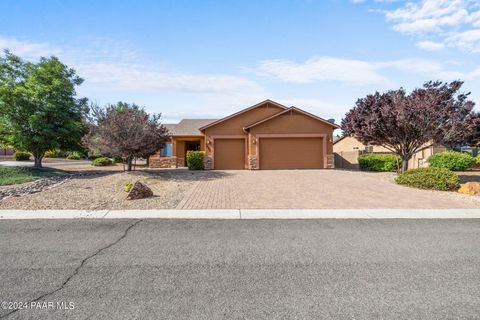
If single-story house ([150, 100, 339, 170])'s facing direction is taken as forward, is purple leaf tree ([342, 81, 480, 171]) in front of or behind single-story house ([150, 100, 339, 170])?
in front

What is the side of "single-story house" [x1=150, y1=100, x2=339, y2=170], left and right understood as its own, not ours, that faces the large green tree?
right

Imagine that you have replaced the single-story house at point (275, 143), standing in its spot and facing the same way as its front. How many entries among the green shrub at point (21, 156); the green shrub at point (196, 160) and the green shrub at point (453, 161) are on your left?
1

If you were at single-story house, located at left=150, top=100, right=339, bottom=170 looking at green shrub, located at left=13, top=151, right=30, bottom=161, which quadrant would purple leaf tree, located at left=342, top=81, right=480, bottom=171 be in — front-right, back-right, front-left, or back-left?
back-left

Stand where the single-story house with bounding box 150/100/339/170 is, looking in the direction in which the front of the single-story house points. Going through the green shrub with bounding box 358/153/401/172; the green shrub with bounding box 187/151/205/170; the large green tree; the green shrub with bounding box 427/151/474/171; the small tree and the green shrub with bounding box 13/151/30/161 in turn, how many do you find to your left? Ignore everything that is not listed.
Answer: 2

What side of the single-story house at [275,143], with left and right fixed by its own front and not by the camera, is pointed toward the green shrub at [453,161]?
left

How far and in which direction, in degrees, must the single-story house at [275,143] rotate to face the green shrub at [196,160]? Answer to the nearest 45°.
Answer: approximately 90° to its right

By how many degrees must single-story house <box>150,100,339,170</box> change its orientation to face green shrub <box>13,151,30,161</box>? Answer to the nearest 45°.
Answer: approximately 135° to its right

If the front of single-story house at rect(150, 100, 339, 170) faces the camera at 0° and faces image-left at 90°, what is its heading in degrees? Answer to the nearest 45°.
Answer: approximately 0°

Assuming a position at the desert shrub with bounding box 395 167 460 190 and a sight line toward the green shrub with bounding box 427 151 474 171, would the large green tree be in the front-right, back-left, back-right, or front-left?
back-left

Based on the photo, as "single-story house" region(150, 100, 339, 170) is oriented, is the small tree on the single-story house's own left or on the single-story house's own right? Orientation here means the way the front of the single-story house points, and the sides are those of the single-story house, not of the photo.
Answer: on the single-story house's own right

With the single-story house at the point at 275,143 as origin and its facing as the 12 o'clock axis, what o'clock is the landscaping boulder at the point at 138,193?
The landscaping boulder is roughly at 1 o'clock from the single-story house.

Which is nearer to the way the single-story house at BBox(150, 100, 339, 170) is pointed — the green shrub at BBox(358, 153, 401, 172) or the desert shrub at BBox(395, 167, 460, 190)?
the desert shrub

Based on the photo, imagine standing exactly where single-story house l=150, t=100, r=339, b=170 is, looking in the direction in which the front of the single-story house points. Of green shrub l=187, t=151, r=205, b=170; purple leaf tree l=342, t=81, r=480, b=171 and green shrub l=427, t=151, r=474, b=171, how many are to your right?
1

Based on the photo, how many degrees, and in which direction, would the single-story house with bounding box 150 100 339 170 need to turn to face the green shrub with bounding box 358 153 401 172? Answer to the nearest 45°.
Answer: approximately 90° to its left

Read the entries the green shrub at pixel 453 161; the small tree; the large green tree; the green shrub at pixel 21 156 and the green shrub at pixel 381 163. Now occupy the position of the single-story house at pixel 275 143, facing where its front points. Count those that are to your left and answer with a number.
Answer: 2
